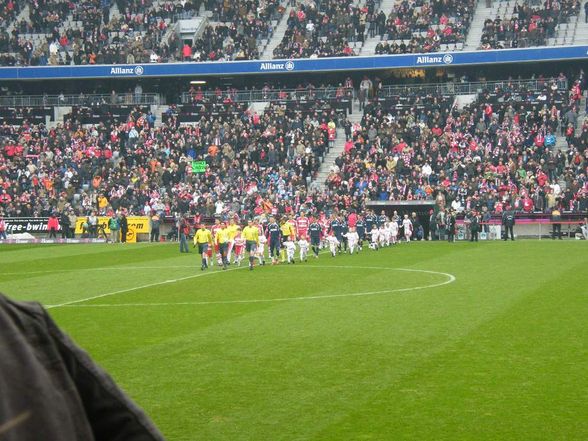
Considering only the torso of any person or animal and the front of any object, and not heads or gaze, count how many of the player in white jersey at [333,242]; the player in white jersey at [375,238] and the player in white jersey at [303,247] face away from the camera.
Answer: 0

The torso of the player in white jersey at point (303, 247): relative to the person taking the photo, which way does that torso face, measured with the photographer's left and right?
facing the viewer and to the left of the viewer

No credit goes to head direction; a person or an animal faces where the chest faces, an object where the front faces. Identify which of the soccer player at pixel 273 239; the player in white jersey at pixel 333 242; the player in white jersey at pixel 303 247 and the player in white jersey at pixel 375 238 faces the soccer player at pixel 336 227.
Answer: the player in white jersey at pixel 375 238

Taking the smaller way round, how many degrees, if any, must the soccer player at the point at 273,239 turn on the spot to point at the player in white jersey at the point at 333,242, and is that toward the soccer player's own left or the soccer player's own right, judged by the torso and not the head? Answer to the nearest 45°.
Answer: approximately 180°

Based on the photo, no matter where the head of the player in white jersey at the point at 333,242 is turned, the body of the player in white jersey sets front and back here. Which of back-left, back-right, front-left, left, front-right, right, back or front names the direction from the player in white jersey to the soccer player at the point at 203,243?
front

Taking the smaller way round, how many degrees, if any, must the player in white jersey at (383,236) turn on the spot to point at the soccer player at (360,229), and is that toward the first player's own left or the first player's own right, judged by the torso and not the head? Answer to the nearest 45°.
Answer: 0° — they already face them

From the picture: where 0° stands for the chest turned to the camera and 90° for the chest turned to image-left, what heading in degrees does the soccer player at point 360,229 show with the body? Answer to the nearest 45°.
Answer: approximately 45°

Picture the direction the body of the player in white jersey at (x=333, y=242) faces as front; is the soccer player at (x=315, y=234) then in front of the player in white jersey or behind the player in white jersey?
in front

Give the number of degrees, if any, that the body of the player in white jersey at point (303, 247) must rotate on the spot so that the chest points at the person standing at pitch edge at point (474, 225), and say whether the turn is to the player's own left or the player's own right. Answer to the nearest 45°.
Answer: approximately 180°
